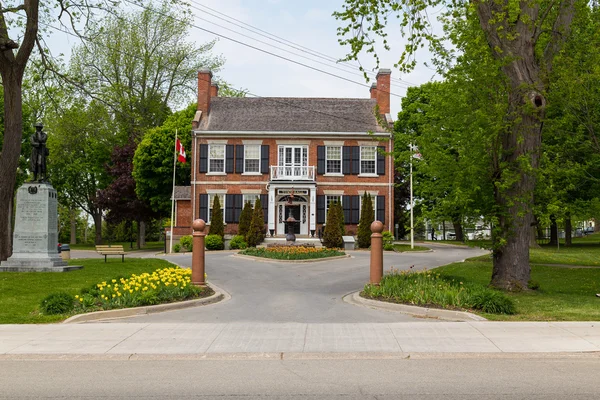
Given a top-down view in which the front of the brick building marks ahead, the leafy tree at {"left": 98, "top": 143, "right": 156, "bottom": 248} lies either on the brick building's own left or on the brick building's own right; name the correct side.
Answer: on the brick building's own right

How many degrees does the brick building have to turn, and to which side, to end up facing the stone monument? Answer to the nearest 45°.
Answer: approximately 45° to its right

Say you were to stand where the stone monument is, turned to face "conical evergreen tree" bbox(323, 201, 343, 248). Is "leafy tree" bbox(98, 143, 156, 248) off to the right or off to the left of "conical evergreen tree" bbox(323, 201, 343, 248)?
left

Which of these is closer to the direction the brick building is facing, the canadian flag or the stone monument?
the stone monument

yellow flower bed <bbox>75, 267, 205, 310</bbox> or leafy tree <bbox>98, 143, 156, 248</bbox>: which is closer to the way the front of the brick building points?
the yellow flower bed

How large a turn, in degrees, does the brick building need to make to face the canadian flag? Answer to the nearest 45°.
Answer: approximately 90° to its right

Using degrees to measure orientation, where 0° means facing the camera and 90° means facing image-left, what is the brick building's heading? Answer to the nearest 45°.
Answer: approximately 0°

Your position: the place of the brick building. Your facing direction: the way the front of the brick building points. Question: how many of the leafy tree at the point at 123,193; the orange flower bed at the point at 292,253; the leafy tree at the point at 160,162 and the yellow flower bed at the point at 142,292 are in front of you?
2

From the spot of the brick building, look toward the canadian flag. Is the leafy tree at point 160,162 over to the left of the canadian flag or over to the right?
right

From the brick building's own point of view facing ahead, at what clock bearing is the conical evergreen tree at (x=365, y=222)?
The conical evergreen tree is roughly at 10 o'clock from the brick building.

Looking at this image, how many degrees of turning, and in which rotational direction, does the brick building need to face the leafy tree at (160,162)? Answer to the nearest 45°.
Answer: approximately 135° to its right
